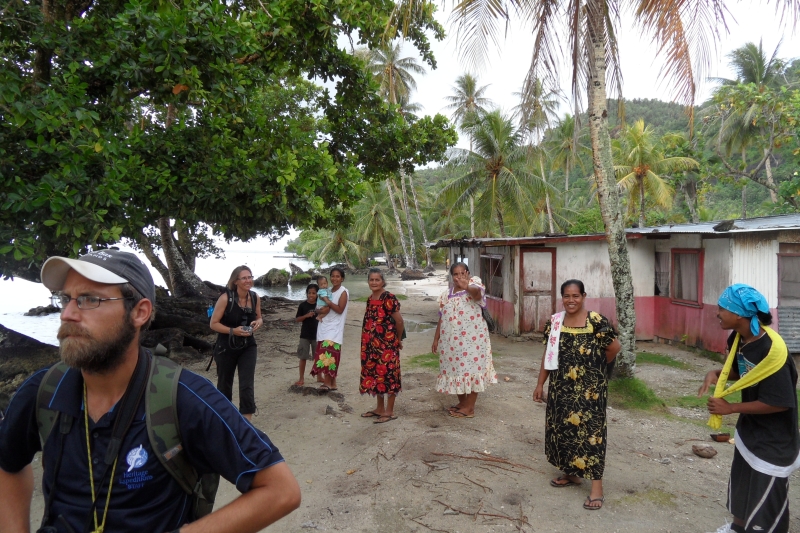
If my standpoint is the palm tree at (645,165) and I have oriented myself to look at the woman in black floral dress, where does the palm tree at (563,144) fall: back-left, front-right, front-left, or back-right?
back-right

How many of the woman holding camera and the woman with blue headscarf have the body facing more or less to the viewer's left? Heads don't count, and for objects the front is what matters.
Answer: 1

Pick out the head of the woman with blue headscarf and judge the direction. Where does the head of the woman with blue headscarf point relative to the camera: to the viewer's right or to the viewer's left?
to the viewer's left

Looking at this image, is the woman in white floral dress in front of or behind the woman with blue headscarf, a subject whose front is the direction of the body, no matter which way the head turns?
in front

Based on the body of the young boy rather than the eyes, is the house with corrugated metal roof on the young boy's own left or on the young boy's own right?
on the young boy's own left

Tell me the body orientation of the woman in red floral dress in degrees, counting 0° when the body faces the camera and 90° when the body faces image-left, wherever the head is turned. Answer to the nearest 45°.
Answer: approximately 45°

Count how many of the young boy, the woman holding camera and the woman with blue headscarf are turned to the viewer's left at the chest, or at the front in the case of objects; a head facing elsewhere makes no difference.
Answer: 1

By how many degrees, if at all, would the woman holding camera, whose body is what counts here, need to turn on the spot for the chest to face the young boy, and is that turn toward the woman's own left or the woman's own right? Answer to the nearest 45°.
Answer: approximately 90° to the woman's own left

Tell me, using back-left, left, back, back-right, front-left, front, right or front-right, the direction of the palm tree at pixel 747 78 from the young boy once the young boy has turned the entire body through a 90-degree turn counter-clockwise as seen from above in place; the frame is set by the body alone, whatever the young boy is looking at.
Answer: front-left

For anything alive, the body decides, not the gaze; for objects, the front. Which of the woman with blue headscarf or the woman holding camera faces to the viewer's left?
the woman with blue headscarf

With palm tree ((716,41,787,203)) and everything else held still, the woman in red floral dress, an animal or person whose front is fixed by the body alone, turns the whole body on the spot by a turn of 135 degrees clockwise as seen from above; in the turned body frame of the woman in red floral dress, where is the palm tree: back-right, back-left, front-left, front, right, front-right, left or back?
front-right

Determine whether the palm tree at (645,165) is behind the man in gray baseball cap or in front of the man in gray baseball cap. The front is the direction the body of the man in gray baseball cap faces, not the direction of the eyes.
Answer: behind

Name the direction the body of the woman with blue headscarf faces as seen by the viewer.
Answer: to the viewer's left
